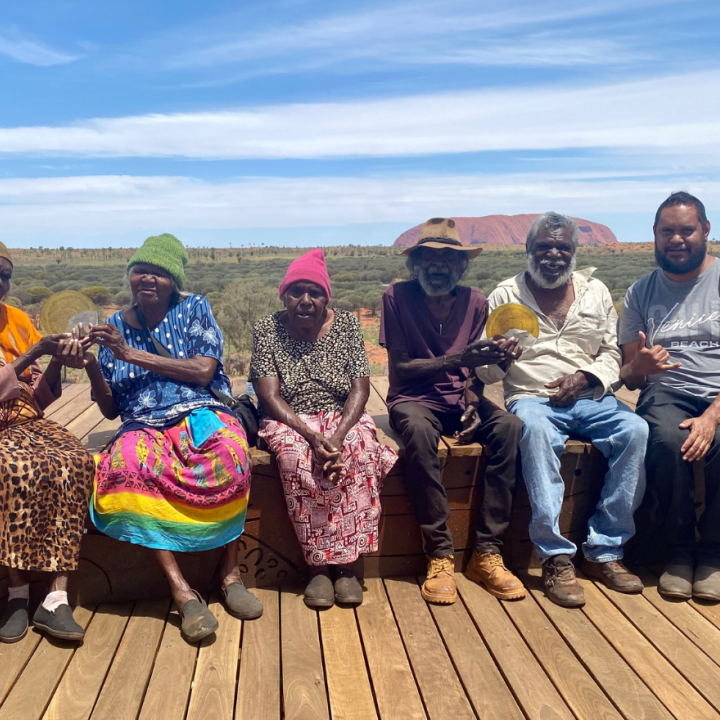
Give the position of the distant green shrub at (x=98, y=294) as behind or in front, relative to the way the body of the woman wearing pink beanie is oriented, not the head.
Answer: behind

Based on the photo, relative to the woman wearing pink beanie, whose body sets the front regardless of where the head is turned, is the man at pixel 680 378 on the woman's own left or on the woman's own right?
on the woman's own left

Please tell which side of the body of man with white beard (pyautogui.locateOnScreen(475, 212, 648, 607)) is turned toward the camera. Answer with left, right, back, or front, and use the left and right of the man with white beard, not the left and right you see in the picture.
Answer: front

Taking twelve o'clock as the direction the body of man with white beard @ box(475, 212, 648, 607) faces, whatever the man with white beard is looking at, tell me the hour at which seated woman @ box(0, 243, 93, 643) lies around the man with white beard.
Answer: The seated woman is roughly at 2 o'clock from the man with white beard.

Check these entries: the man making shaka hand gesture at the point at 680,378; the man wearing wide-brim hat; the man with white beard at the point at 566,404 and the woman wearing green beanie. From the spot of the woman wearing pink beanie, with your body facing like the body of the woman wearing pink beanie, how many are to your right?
1

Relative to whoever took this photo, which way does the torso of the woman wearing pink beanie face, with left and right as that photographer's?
facing the viewer

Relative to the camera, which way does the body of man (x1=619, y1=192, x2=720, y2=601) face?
toward the camera
